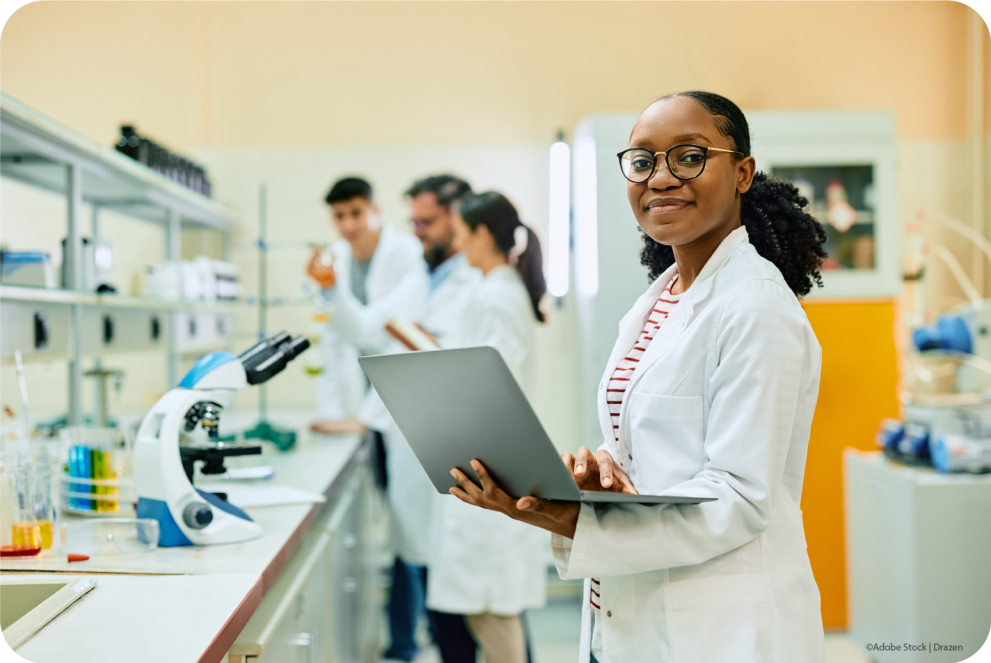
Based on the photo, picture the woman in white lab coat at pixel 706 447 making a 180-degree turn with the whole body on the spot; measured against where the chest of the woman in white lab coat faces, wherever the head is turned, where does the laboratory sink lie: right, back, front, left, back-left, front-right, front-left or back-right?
back-left

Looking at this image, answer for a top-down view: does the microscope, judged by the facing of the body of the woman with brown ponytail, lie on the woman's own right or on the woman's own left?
on the woman's own left

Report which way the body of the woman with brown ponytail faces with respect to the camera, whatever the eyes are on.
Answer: to the viewer's left

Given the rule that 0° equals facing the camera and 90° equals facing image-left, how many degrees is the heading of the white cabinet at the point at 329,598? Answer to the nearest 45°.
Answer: approximately 270°

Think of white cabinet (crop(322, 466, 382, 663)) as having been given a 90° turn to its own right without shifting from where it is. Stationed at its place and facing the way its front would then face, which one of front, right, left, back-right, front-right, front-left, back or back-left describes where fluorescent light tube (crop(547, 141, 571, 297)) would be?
back-left

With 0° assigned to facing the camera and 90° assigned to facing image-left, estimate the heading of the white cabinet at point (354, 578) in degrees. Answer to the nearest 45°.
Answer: approximately 270°

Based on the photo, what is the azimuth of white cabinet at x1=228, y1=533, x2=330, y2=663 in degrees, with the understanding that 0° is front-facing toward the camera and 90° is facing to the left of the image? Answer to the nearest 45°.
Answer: approximately 270°

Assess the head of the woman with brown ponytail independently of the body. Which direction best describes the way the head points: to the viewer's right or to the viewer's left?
to the viewer's left

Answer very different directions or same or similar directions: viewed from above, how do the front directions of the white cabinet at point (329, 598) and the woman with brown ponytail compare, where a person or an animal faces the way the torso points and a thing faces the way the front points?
very different directions

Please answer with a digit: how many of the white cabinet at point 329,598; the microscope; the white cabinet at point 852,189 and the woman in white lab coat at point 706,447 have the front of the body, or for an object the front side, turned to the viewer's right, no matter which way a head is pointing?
2

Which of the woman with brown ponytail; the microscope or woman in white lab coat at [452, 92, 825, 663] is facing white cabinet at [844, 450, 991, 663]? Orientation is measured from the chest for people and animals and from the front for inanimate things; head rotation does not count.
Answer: the microscope

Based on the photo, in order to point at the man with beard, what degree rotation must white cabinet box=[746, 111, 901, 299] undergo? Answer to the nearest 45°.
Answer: approximately 45° to its right

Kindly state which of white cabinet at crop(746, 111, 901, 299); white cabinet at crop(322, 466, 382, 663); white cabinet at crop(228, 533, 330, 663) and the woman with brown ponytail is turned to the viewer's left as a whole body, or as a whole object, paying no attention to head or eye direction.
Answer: the woman with brown ponytail

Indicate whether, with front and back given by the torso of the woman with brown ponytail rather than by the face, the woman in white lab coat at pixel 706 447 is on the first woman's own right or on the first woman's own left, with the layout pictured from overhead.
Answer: on the first woman's own left
